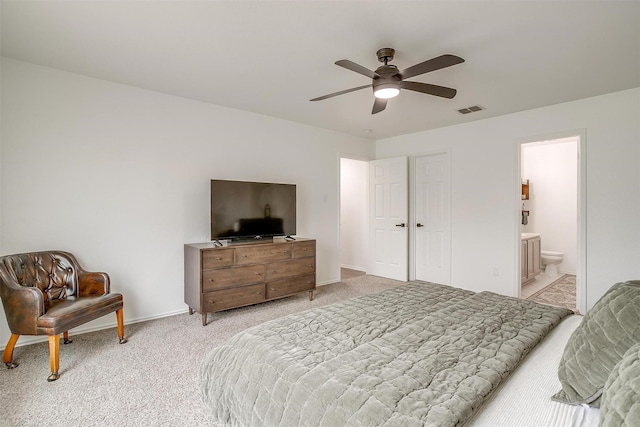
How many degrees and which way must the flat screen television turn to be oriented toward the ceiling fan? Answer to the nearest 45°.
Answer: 0° — it already faces it

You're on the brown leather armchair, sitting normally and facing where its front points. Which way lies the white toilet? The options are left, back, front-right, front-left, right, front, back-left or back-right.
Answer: front-left

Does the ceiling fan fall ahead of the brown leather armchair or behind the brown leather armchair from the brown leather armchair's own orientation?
ahead

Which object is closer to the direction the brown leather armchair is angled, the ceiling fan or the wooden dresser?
the ceiling fan

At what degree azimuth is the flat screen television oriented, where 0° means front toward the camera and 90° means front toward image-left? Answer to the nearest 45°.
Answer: approximately 315°

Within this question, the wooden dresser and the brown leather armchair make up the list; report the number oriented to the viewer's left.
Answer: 0

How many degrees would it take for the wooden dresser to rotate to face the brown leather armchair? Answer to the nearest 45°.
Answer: approximately 90° to its right

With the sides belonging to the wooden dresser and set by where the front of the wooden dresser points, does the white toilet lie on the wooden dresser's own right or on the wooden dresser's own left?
on the wooden dresser's own left

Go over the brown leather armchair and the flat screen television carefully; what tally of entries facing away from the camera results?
0

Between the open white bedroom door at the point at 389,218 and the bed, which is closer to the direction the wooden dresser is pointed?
the bed

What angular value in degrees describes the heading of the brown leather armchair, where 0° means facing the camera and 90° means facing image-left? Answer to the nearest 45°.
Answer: approximately 315°

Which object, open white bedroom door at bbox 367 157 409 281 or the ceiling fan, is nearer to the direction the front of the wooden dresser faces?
the ceiling fan

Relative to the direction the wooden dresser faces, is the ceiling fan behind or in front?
in front
